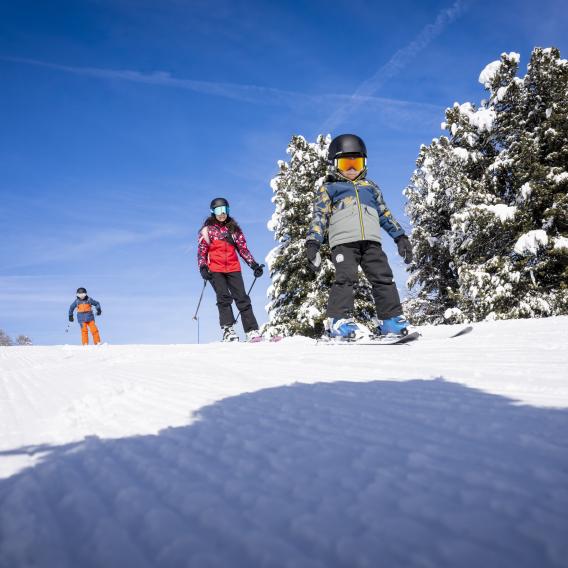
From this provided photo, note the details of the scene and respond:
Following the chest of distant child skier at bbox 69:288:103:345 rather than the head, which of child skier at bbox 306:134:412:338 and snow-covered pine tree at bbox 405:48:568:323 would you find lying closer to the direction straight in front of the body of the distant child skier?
the child skier

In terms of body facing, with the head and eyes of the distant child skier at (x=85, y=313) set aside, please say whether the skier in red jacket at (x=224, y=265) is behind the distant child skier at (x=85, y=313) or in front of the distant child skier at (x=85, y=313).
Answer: in front

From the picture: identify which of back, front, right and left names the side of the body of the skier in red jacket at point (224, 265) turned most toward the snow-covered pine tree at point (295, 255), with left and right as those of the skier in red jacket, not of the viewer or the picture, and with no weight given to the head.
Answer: back

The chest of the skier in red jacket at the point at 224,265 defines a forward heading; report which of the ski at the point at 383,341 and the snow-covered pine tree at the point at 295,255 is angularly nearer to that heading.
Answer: the ski

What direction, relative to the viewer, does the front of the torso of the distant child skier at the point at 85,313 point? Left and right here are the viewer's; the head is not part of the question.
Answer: facing the viewer

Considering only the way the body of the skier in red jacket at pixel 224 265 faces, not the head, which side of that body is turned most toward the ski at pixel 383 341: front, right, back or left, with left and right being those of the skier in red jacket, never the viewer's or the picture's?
front

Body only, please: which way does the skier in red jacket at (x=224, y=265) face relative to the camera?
toward the camera

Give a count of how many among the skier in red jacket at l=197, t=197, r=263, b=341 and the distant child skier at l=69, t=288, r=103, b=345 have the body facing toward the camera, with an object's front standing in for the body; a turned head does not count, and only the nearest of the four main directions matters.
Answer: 2

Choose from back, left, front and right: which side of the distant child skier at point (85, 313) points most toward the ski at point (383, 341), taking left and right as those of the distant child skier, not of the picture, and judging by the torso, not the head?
front
